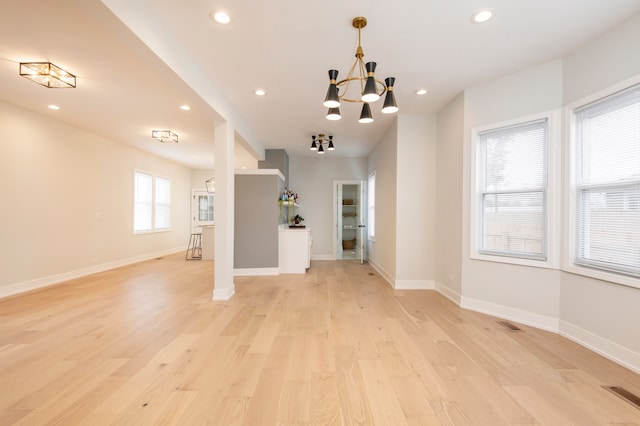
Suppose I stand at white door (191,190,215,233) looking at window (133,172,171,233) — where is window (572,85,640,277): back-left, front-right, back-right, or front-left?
front-left

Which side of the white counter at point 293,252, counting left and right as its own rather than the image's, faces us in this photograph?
right

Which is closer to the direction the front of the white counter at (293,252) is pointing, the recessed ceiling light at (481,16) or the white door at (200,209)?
the recessed ceiling light
